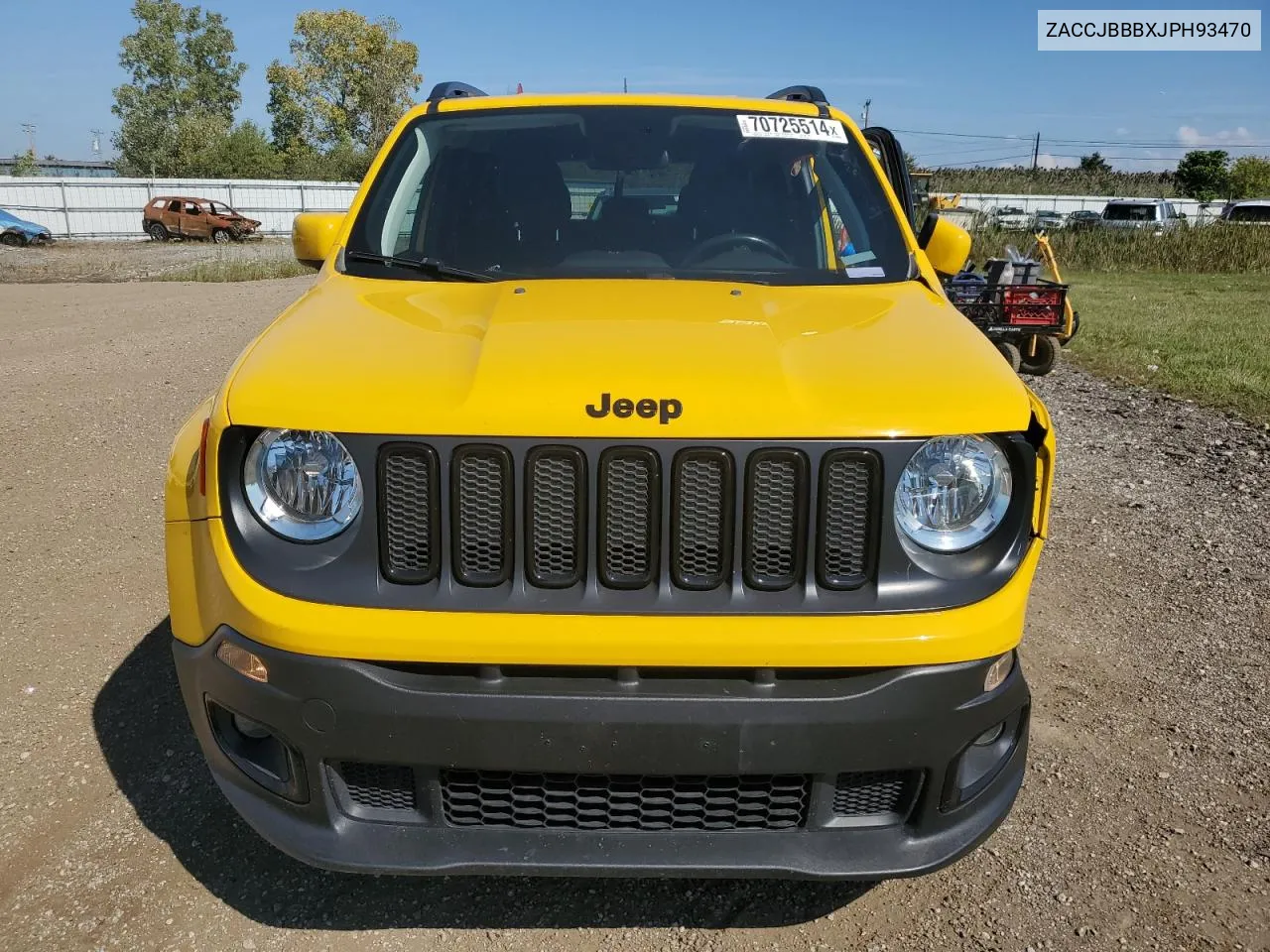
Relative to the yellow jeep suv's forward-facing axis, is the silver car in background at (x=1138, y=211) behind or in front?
behind

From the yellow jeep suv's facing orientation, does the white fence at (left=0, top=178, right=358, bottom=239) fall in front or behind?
behind

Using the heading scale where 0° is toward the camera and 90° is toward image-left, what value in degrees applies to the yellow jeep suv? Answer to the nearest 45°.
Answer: approximately 0°

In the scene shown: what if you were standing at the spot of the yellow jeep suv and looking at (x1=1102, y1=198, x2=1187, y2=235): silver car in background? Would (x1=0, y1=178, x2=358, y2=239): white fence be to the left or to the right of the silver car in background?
left

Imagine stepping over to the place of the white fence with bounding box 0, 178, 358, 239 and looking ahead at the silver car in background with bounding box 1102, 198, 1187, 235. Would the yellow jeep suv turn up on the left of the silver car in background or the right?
right
